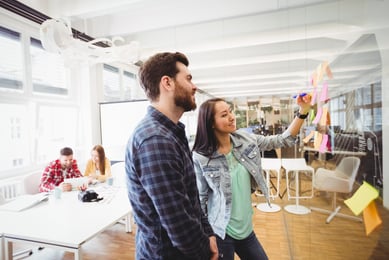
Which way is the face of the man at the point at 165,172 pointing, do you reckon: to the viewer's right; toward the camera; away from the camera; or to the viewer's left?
to the viewer's right

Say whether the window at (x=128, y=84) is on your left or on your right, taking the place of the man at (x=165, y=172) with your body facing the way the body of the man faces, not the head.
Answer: on your left

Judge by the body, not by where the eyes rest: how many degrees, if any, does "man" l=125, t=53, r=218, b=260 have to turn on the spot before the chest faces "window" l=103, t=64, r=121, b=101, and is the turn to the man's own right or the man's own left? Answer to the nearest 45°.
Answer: approximately 90° to the man's own left

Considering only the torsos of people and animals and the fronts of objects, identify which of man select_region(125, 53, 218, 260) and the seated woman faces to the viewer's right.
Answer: the man

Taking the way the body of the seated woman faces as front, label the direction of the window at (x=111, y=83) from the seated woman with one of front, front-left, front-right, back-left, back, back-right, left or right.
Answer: back-right

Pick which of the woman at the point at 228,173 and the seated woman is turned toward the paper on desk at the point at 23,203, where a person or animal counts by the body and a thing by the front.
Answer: the seated woman

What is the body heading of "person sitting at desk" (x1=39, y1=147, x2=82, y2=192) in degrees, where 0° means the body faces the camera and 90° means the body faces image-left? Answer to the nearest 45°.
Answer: approximately 315°

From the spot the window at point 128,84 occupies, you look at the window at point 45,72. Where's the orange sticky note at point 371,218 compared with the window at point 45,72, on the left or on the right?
left

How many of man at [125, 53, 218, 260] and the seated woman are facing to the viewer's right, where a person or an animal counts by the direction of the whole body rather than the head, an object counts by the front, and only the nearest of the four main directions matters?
1

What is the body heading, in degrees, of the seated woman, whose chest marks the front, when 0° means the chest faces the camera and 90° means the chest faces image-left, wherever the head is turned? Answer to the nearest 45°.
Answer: approximately 45°

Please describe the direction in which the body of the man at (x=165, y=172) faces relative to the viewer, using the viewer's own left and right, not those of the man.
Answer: facing to the right of the viewer

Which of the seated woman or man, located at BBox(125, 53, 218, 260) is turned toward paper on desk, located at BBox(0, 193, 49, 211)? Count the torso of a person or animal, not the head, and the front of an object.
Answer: the seated woman
